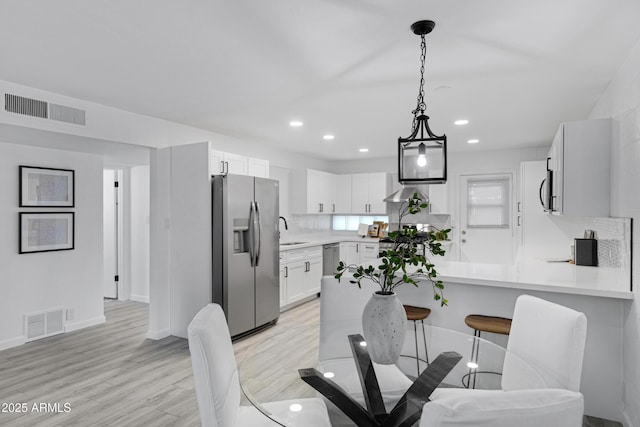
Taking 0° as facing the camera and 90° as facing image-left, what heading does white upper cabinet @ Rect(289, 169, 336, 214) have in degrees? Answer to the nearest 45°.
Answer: approximately 315°

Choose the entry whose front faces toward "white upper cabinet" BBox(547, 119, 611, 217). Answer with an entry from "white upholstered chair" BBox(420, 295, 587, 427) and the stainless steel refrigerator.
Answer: the stainless steel refrigerator

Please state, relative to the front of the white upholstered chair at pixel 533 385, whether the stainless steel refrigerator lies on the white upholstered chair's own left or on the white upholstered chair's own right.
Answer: on the white upholstered chair's own right

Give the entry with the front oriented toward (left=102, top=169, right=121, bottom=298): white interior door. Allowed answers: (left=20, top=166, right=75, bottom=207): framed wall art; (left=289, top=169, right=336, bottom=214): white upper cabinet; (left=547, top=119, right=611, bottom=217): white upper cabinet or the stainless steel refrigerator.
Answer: (left=547, top=119, right=611, bottom=217): white upper cabinet

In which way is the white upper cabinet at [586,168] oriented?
to the viewer's left

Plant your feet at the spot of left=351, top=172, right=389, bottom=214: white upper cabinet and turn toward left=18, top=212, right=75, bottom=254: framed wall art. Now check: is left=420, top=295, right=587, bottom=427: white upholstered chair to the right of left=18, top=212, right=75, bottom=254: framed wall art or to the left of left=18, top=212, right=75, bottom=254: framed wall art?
left

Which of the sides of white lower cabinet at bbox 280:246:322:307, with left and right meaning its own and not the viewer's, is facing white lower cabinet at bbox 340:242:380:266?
left

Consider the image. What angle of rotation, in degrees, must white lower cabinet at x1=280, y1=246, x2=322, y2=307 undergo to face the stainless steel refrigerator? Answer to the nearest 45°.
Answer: approximately 90° to its right

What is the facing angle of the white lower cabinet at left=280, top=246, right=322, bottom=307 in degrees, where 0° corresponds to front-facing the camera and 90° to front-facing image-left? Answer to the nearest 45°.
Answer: approximately 315°
